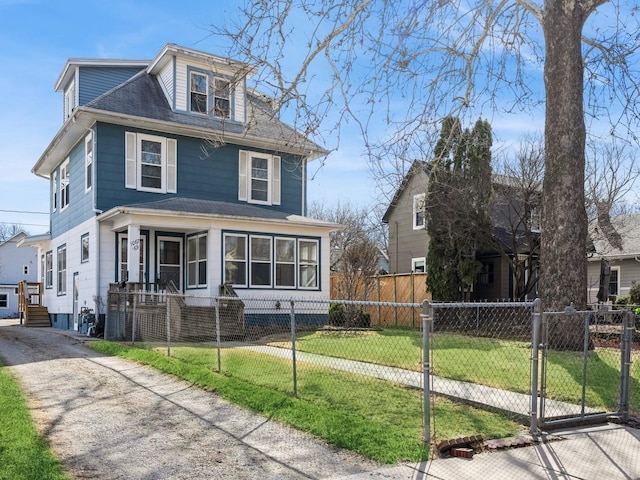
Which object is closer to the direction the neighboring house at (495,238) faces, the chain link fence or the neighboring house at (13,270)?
the chain link fence

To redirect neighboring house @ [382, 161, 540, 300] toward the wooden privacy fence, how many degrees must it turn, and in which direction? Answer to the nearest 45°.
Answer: approximately 90° to its right

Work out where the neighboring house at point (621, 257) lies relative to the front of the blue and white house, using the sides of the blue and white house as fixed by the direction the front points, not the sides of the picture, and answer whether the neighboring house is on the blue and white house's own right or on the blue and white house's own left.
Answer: on the blue and white house's own left

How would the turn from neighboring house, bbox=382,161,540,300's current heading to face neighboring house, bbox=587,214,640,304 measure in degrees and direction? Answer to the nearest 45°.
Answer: approximately 90° to its left

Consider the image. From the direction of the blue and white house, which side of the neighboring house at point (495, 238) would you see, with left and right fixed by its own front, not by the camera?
right

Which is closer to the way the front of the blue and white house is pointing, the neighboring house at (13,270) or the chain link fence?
the chain link fence

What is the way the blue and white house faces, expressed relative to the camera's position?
facing the viewer and to the right of the viewer

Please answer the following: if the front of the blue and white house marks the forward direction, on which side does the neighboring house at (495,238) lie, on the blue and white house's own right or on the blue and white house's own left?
on the blue and white house's own left

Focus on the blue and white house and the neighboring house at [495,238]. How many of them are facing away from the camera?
0
